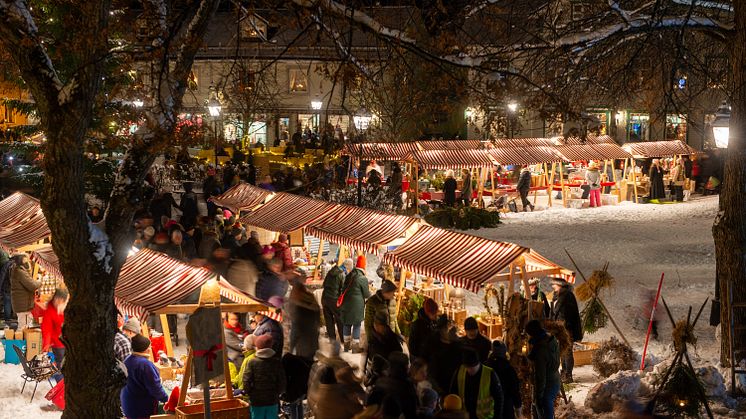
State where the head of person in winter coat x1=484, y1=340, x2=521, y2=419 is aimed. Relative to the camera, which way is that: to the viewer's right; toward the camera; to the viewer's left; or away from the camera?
away from the camera

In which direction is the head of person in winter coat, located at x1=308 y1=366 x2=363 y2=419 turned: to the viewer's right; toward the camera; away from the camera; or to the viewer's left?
away from the camera
